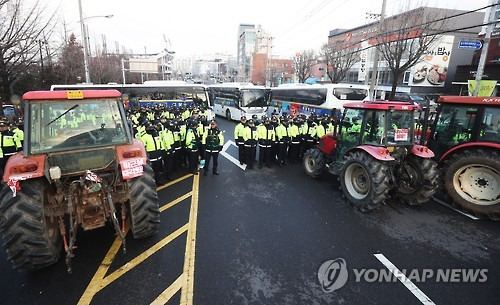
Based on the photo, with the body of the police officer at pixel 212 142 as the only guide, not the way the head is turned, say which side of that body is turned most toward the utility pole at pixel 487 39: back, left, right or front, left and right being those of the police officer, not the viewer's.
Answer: left

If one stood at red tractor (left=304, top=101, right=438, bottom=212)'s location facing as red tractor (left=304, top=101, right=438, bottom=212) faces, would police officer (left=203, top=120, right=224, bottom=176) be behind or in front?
in front

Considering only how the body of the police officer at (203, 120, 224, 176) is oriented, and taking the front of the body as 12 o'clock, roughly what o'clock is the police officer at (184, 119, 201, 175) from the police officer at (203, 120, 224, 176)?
the police officer at (184, 119, 201, 175) is roughly at 4 o'clock from the police officer at (203, 120, 224, 176).
